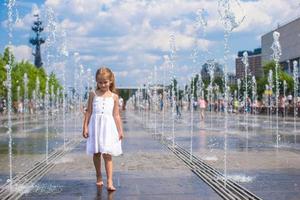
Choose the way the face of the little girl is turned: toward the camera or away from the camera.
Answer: toward the camera

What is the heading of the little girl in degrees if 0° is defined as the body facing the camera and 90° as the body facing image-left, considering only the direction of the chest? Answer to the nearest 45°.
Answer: approximately 0°
